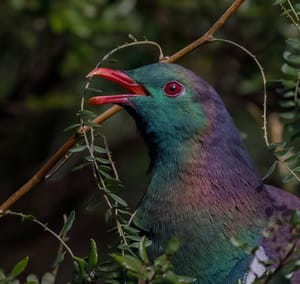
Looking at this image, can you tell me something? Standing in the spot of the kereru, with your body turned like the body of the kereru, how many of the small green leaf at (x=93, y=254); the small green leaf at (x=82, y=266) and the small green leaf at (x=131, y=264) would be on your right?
0

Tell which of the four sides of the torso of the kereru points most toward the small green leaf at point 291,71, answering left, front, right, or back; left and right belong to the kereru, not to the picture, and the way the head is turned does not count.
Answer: back

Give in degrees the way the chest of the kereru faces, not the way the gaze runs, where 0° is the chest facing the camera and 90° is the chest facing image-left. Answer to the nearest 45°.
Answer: approximately 90°

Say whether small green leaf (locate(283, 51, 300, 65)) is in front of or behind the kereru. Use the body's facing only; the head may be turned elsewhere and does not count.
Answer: behind

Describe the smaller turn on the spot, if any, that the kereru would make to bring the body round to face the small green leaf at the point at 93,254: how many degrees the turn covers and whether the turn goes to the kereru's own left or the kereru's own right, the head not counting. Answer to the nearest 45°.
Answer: approximately 45° to the kereru's own left

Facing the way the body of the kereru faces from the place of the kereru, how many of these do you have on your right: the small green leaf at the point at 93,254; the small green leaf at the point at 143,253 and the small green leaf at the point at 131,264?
0

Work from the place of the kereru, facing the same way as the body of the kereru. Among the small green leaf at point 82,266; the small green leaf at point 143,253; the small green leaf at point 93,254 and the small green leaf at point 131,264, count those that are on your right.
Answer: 0
